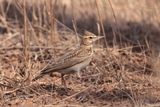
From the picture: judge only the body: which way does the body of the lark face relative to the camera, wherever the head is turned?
to the viewer's right
